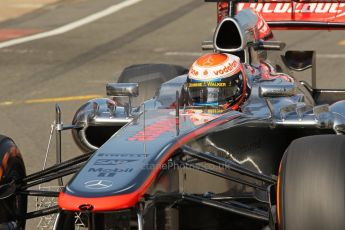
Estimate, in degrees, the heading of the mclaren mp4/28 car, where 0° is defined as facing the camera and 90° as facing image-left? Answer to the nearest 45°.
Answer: approximately 45°
